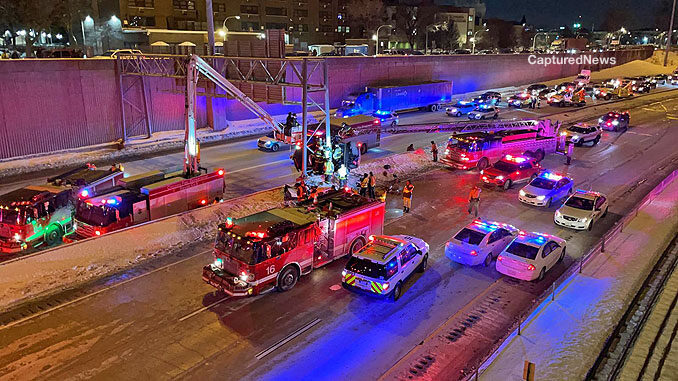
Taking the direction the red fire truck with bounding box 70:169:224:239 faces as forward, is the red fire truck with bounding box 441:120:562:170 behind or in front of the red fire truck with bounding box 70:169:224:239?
behind

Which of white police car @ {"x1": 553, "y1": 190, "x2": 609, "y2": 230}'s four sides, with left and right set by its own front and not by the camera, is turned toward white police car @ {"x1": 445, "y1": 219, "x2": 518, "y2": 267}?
front

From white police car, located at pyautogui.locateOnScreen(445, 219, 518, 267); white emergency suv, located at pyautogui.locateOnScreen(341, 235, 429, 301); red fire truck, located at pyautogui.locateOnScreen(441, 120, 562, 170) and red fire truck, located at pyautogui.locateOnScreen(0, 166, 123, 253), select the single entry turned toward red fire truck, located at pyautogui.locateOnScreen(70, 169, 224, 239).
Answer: red fire truck, located at pyautogui.locateOnScreen(441, 120, 562, 170)

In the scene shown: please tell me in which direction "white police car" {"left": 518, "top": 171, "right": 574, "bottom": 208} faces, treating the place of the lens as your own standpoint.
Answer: facing the viewer and to the left of the viewer

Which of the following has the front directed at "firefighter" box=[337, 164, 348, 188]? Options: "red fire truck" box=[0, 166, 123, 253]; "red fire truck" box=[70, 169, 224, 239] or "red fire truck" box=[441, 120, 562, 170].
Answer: "red fire truck" box=[441, 120, 562, 170]

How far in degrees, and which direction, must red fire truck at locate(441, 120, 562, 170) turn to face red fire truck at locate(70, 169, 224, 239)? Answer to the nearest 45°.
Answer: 0° — it already faces it

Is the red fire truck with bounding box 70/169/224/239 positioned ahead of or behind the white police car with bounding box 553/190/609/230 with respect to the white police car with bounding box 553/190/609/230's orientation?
ahead

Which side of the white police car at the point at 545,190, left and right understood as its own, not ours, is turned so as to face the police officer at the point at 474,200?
front

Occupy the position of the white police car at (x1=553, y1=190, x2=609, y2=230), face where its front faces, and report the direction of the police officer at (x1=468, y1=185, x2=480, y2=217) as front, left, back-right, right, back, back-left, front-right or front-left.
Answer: front-right
